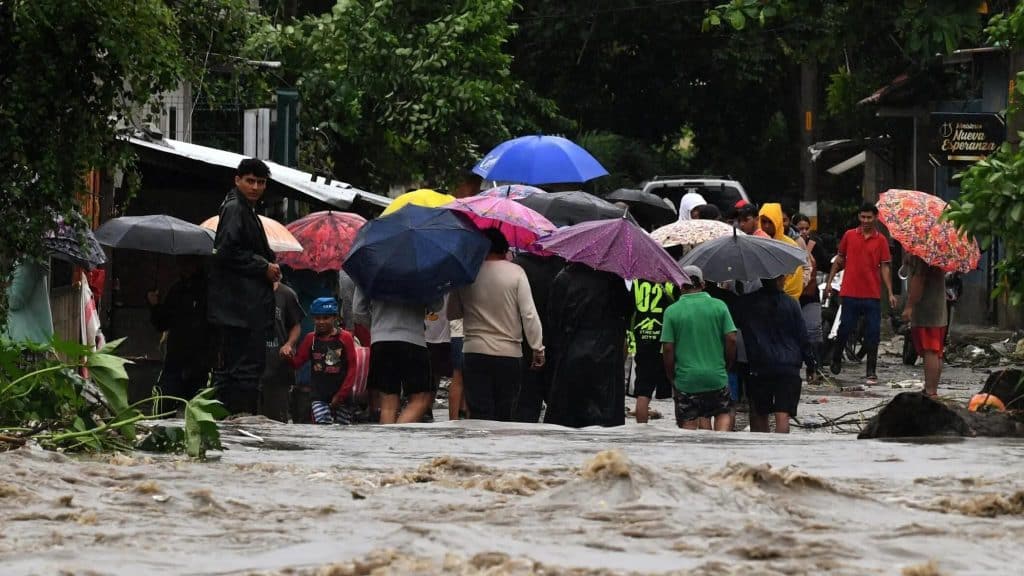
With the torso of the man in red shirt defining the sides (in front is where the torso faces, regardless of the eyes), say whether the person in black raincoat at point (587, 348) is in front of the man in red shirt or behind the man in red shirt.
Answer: in front

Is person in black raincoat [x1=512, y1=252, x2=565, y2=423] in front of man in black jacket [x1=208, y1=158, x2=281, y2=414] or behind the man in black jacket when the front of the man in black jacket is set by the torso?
in front

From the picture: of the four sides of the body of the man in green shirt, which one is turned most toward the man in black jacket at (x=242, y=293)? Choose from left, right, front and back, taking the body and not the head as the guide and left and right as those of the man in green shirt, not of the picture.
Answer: left

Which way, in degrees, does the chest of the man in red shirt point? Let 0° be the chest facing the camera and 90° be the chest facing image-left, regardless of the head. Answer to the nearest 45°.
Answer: approximately 0°

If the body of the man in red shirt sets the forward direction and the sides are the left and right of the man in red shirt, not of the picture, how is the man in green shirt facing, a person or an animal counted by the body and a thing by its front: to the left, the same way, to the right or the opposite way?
the opposite way

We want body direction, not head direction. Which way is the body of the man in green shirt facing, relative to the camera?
away from the camera

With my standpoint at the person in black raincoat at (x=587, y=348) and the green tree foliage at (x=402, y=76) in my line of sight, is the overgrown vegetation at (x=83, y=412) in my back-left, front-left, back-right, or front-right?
back-left

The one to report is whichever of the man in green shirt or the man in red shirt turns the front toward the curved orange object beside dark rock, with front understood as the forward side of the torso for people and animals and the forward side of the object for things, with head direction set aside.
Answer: the man in red shirt
